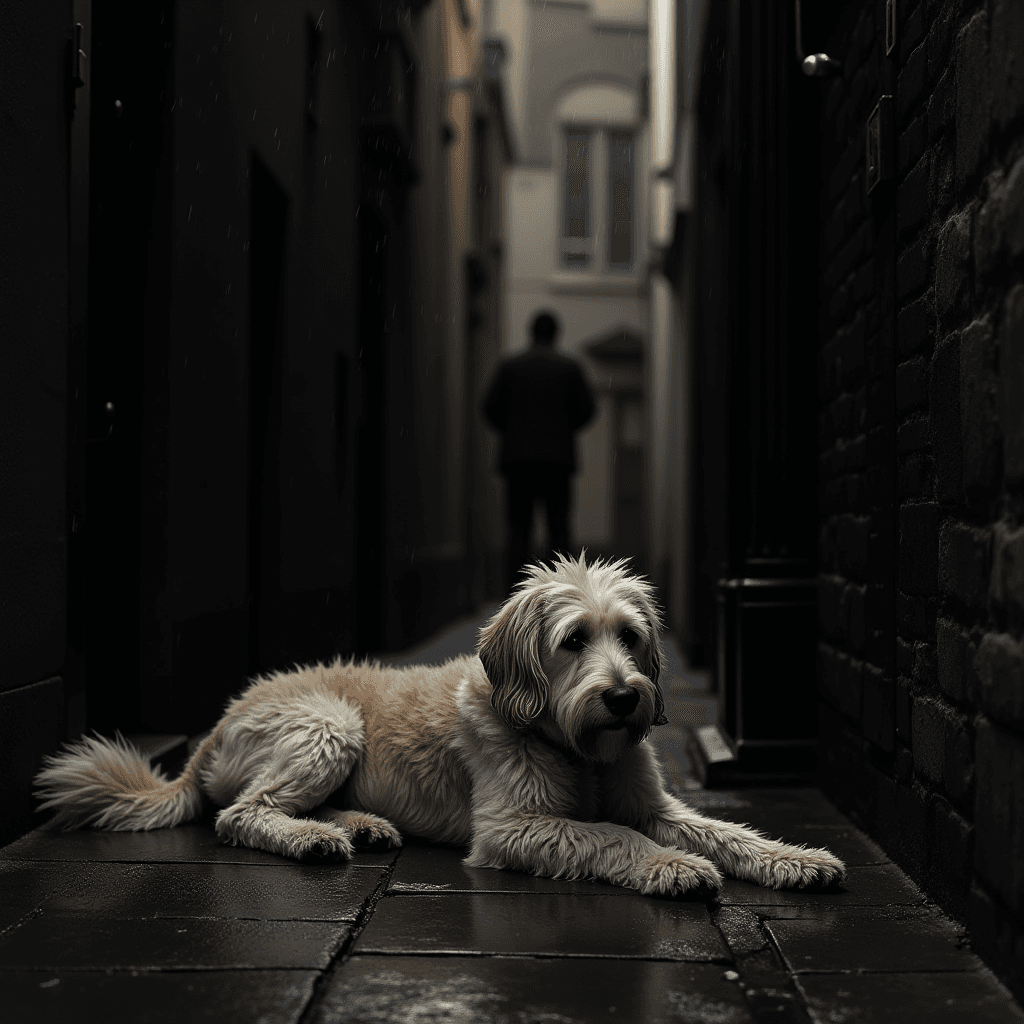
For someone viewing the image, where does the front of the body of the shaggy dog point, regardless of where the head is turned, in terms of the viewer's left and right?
facing the viewer and to the right of the viewer

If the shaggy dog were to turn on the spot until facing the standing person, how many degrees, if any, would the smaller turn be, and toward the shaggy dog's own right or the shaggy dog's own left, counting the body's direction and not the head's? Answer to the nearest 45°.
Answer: approximately 135° to the shaggy dog's own left
